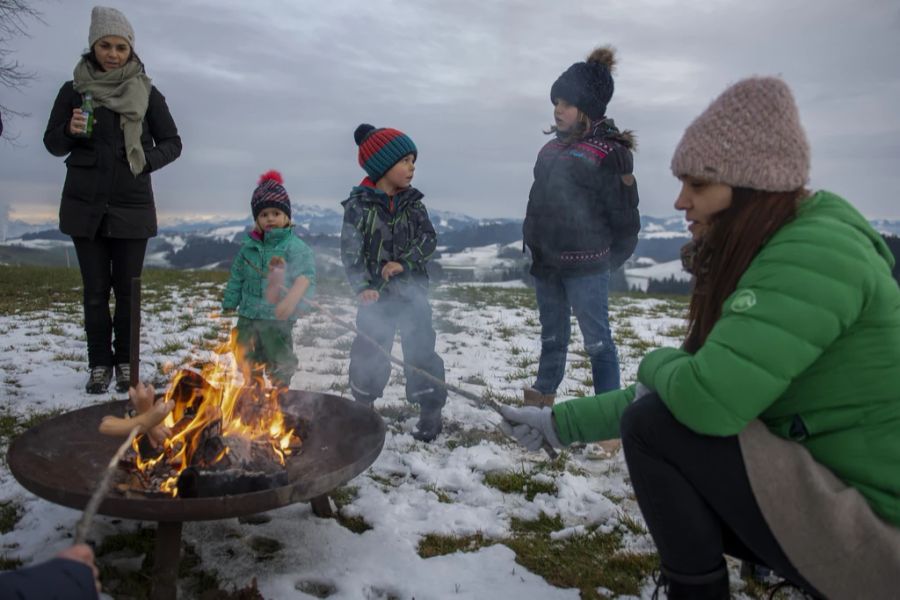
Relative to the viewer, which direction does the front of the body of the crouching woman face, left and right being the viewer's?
facing to the left of the viewer

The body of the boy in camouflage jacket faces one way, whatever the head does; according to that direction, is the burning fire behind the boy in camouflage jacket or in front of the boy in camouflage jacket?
in front

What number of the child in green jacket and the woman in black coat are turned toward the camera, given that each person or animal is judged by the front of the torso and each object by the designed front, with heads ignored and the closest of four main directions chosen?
2

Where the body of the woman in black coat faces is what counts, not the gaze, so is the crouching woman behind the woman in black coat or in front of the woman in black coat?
in front

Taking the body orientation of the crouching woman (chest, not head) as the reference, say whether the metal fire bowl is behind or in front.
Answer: in front

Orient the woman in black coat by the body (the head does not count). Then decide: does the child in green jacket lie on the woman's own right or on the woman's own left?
on the woman's own left

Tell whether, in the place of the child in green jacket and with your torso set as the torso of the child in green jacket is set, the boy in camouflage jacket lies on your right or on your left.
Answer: on your left

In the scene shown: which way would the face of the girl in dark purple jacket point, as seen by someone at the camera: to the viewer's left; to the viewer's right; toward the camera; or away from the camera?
to the viewer's left

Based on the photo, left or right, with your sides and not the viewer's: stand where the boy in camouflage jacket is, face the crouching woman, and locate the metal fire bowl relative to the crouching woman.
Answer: right

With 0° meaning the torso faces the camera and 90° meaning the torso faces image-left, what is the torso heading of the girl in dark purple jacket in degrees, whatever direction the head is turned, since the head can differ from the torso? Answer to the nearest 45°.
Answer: approximately 45°
